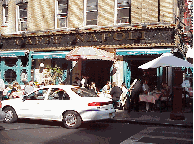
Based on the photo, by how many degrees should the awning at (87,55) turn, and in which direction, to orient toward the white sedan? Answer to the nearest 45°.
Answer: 0° — it already faces it

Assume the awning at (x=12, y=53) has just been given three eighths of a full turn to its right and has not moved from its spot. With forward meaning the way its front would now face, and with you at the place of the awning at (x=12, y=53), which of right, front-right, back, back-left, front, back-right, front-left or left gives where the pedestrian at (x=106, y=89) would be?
back

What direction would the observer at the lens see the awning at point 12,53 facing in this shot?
facing the viewer

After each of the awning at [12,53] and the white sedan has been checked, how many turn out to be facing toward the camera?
1

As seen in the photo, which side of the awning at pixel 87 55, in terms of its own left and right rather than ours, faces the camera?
front

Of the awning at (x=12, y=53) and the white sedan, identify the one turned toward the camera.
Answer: the awning

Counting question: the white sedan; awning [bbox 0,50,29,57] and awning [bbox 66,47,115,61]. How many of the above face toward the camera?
2

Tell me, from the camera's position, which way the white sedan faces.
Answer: facing away from the viewer and to the left of the viewer

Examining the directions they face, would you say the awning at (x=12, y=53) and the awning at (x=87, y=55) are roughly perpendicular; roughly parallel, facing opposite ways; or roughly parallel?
roughly parallel

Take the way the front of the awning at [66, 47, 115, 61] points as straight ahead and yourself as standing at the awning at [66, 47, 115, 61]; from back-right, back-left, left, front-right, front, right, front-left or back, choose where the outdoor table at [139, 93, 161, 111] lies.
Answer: front-left

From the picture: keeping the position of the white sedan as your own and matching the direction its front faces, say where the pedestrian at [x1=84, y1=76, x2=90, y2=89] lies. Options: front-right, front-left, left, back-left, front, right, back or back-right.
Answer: front-right

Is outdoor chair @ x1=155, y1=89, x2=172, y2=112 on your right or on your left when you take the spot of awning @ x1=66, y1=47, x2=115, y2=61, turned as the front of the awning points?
on your left

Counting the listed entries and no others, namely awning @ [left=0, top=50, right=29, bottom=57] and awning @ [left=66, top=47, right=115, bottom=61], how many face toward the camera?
2
